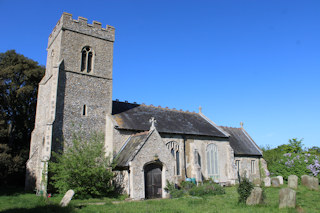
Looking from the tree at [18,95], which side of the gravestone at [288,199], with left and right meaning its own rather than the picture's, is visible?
right

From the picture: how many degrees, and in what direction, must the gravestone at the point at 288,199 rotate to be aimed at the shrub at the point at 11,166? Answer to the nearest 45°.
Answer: approximately 90° to its right

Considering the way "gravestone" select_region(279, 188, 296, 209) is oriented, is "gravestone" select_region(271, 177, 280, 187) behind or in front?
behind

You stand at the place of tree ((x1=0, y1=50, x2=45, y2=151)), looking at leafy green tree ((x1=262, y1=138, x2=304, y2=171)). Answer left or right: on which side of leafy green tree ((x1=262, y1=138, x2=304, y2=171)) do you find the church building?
right

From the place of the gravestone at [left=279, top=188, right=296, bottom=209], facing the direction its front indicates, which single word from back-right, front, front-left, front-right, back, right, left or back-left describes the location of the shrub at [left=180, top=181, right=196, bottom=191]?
back-right

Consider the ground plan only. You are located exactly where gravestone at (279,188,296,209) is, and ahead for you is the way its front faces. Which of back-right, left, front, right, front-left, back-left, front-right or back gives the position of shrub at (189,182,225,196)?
back-right

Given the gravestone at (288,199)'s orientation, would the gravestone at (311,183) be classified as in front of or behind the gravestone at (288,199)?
behind

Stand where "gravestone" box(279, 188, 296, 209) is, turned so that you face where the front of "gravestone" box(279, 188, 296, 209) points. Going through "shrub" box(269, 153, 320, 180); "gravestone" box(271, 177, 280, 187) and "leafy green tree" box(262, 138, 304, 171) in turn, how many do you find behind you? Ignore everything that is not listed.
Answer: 3

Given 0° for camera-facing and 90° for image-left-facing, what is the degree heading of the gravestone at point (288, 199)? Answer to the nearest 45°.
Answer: approximately 0°

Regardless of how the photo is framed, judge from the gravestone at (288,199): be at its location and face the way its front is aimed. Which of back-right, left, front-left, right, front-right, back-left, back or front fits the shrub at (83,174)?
right
